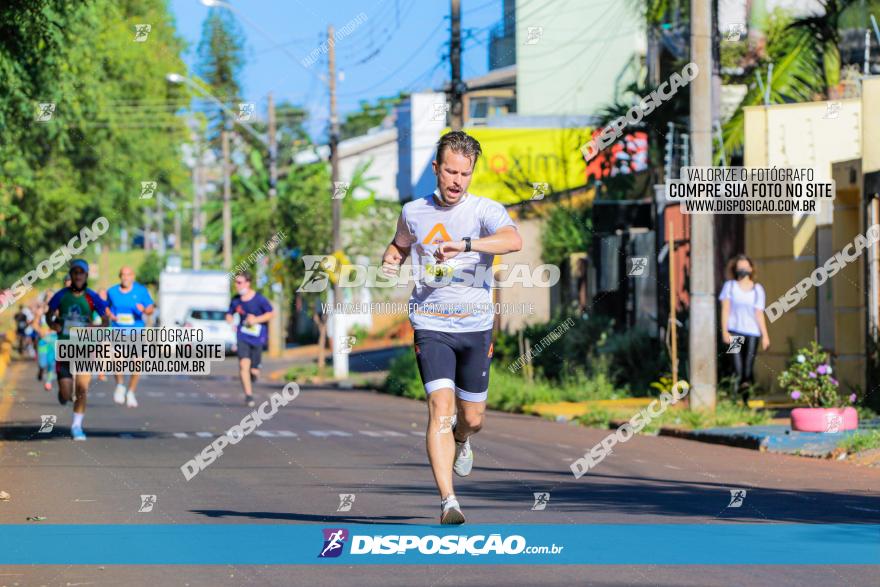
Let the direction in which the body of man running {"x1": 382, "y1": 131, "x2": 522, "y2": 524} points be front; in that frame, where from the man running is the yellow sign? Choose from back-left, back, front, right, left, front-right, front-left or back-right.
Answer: back

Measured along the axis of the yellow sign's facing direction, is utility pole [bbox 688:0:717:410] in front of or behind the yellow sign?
in front

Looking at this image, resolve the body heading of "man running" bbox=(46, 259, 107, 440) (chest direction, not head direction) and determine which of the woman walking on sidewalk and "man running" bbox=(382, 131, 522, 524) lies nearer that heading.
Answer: the man running

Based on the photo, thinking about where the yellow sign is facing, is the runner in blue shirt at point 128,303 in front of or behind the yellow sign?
in front

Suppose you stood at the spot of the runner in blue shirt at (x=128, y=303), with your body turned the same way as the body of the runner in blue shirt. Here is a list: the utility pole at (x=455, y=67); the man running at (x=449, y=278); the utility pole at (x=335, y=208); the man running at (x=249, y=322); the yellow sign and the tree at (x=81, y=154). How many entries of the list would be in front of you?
1

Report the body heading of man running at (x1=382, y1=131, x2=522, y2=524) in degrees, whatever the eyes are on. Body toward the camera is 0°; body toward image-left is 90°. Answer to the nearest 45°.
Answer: approximately 0°

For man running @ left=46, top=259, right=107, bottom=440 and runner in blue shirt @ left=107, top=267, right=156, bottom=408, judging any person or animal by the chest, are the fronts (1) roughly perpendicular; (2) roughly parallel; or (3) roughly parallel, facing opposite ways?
roughly parallel

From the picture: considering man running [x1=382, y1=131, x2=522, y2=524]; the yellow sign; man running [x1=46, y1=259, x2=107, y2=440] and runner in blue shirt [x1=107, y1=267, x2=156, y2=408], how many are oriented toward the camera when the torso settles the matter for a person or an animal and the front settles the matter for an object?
4

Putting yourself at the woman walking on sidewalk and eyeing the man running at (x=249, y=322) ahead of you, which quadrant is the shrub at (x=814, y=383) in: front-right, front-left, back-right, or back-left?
back-left

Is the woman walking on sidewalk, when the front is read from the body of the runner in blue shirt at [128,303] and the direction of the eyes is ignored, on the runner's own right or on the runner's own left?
on the runner's own left

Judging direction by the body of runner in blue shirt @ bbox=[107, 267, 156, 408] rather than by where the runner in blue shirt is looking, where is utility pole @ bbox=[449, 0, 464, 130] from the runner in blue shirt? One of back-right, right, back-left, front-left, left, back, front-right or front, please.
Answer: back-left

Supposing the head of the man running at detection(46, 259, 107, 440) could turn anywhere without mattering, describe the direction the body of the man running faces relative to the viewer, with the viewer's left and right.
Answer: facing the viewer

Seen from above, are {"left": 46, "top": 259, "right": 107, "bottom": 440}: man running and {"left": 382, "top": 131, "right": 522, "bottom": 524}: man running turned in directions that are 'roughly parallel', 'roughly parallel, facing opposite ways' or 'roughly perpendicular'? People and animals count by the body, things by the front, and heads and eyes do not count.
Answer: roughly parallel

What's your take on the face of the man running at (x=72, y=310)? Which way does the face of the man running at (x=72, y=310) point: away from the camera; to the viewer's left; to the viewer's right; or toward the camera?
toward the camera
